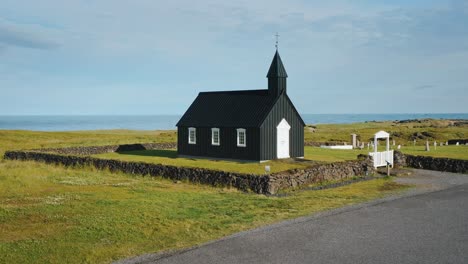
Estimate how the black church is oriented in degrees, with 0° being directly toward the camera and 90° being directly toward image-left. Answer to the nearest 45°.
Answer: approximately 315°

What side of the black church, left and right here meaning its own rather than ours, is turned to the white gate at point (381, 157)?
front

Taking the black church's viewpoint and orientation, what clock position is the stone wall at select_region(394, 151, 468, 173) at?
The stone wall is roughly at 11 o'clock from the black church.

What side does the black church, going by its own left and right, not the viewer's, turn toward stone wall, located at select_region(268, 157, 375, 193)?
front
